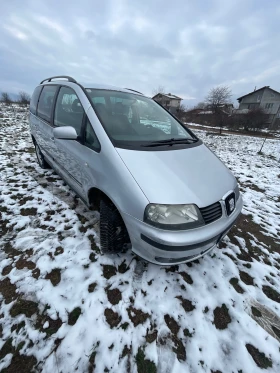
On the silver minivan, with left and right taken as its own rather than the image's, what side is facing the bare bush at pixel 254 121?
left

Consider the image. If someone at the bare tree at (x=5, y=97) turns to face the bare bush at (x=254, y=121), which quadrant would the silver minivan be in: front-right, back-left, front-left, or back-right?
front-right

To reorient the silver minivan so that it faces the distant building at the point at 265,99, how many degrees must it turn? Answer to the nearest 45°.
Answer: approximately 90° to its left

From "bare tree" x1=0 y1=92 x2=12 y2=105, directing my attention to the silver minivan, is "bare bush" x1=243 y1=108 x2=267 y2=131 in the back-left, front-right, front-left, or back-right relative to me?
front-left

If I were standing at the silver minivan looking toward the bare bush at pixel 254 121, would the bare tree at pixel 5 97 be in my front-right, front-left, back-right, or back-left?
front-left

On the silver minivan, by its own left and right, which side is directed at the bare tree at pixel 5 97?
back

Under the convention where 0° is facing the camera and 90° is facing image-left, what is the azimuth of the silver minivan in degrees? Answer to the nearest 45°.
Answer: approximately 315°
